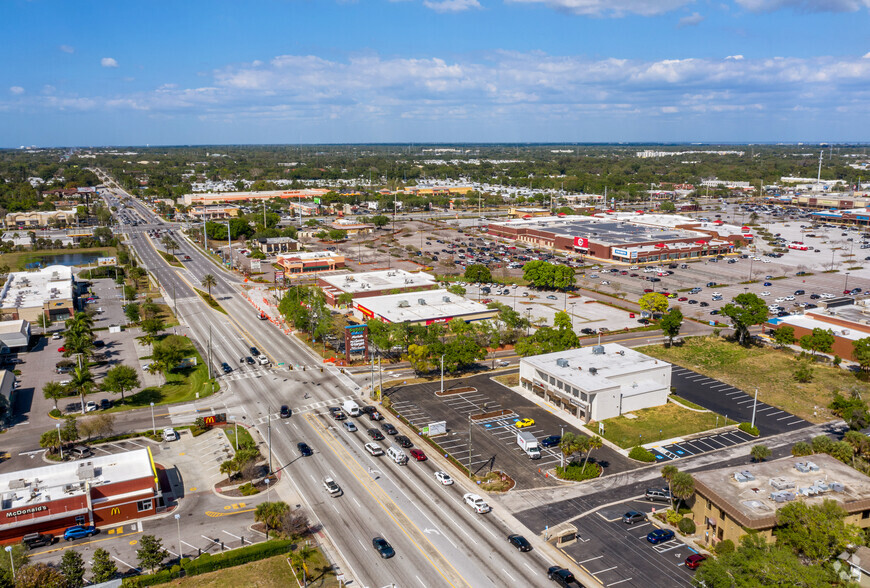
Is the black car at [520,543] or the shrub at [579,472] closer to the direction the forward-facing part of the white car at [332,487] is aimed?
the black car

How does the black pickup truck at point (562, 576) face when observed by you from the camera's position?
facing away from the viewer and to the left of the viewer

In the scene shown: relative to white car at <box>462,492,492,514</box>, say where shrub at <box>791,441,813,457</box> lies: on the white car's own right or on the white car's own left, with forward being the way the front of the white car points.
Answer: on the white car's own right

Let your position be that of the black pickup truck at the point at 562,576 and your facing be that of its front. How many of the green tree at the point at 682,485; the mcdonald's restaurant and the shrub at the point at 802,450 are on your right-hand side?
2

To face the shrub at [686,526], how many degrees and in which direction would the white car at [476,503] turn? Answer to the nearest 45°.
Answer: approximately 135° to its right

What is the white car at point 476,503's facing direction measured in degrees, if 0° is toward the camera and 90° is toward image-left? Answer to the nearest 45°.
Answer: approximately 135°

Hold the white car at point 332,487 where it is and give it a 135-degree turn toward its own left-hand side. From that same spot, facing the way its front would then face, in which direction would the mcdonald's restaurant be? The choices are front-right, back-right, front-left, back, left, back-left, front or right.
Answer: left

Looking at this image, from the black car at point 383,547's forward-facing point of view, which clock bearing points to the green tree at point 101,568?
The green tree is roughly at 4 o'clock from the black car.

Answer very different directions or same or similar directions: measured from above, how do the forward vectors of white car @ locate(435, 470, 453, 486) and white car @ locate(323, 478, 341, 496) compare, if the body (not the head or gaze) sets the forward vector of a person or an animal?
very different directions

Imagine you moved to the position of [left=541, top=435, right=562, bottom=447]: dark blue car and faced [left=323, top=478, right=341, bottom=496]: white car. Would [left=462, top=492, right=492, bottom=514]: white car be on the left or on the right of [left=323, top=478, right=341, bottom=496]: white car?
left

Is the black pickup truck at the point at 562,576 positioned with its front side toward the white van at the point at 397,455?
yes
